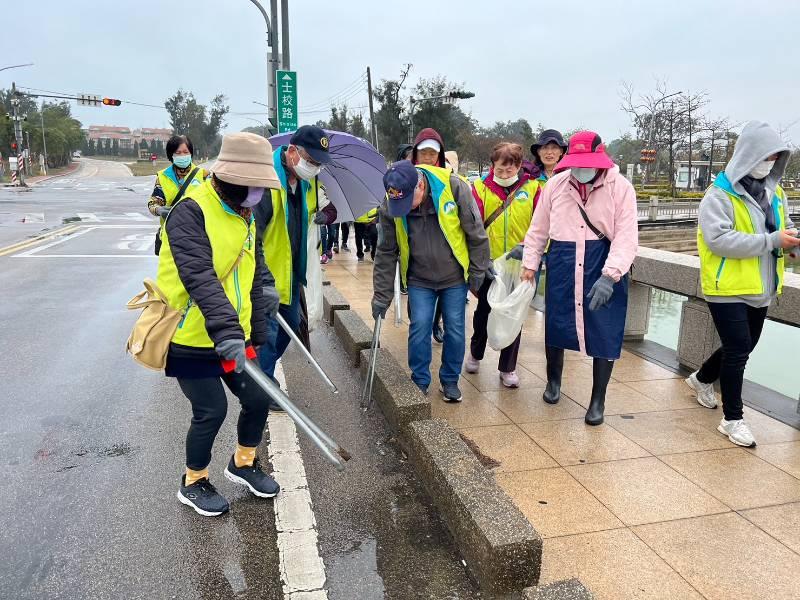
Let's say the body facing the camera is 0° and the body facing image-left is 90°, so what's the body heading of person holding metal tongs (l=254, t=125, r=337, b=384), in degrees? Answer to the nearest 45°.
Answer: approximately 315°

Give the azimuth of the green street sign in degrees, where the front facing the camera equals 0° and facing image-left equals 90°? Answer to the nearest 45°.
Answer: approximately 0°

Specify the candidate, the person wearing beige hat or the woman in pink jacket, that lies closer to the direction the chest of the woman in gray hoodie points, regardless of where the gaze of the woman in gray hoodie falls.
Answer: the person wearing beige hat

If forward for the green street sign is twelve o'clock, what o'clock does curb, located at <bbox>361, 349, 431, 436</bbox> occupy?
The curb is roughly at 12 o'clock from the green street sign.

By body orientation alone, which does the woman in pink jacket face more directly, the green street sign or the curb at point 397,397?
the curb

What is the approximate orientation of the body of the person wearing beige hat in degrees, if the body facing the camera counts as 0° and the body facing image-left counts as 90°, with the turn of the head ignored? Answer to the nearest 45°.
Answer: approximately 315°

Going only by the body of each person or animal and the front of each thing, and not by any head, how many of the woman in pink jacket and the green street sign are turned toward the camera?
2
